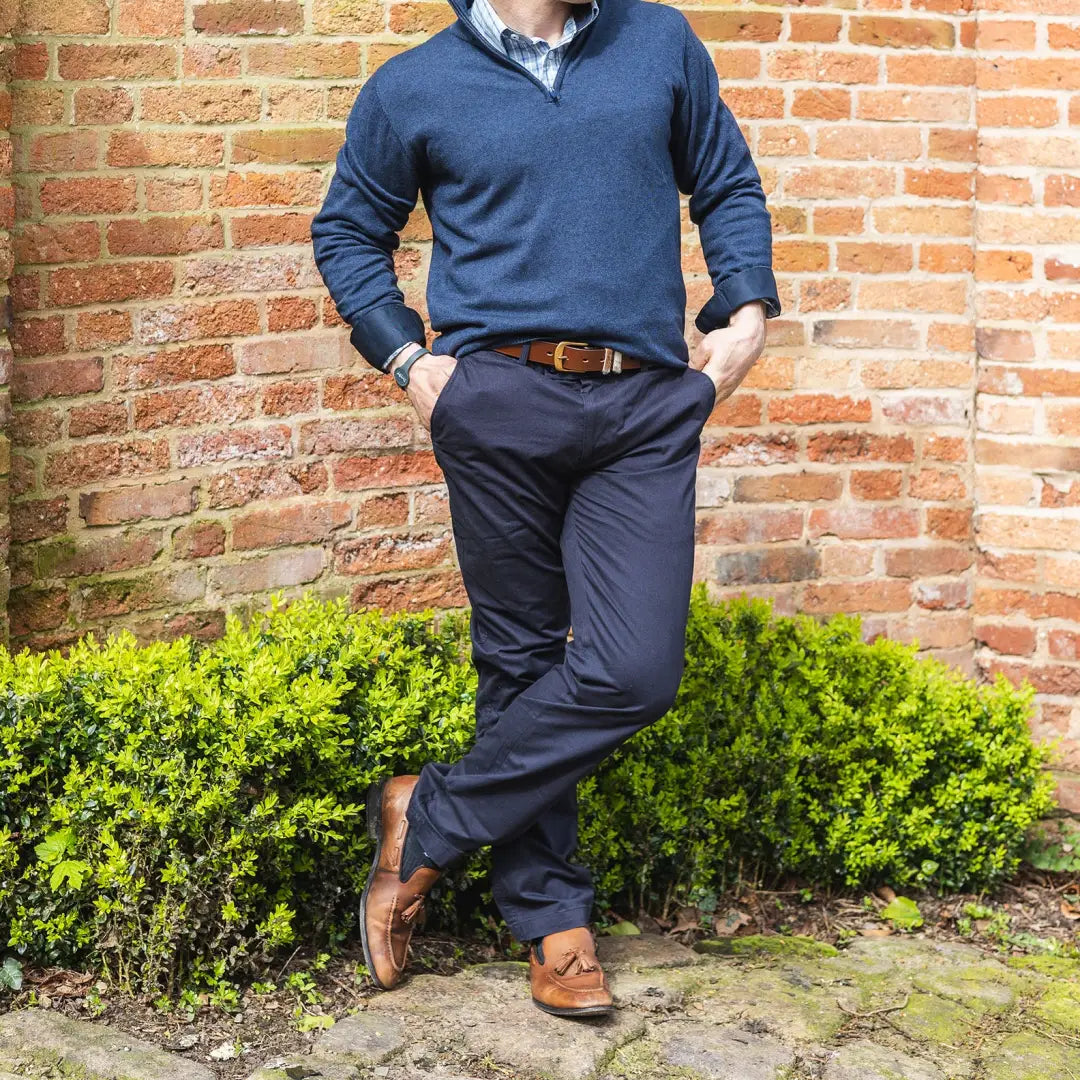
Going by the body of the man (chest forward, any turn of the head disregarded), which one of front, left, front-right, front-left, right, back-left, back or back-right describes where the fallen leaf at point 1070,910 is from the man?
back-left

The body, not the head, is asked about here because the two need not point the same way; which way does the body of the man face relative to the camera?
toward the camera

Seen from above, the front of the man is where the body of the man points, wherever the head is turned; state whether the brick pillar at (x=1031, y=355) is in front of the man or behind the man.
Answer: behind

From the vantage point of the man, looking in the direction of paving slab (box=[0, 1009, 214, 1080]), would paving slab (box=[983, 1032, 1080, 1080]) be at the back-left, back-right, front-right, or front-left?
back-left

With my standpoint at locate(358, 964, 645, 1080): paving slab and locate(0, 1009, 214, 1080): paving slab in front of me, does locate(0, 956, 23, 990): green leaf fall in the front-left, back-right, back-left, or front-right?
front-right

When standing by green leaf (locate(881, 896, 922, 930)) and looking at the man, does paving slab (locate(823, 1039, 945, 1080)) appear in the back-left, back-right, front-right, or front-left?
front-left

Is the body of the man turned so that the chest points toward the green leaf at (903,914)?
no

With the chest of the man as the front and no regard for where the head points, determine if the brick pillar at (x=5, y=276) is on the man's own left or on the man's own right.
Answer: on the man's own right
